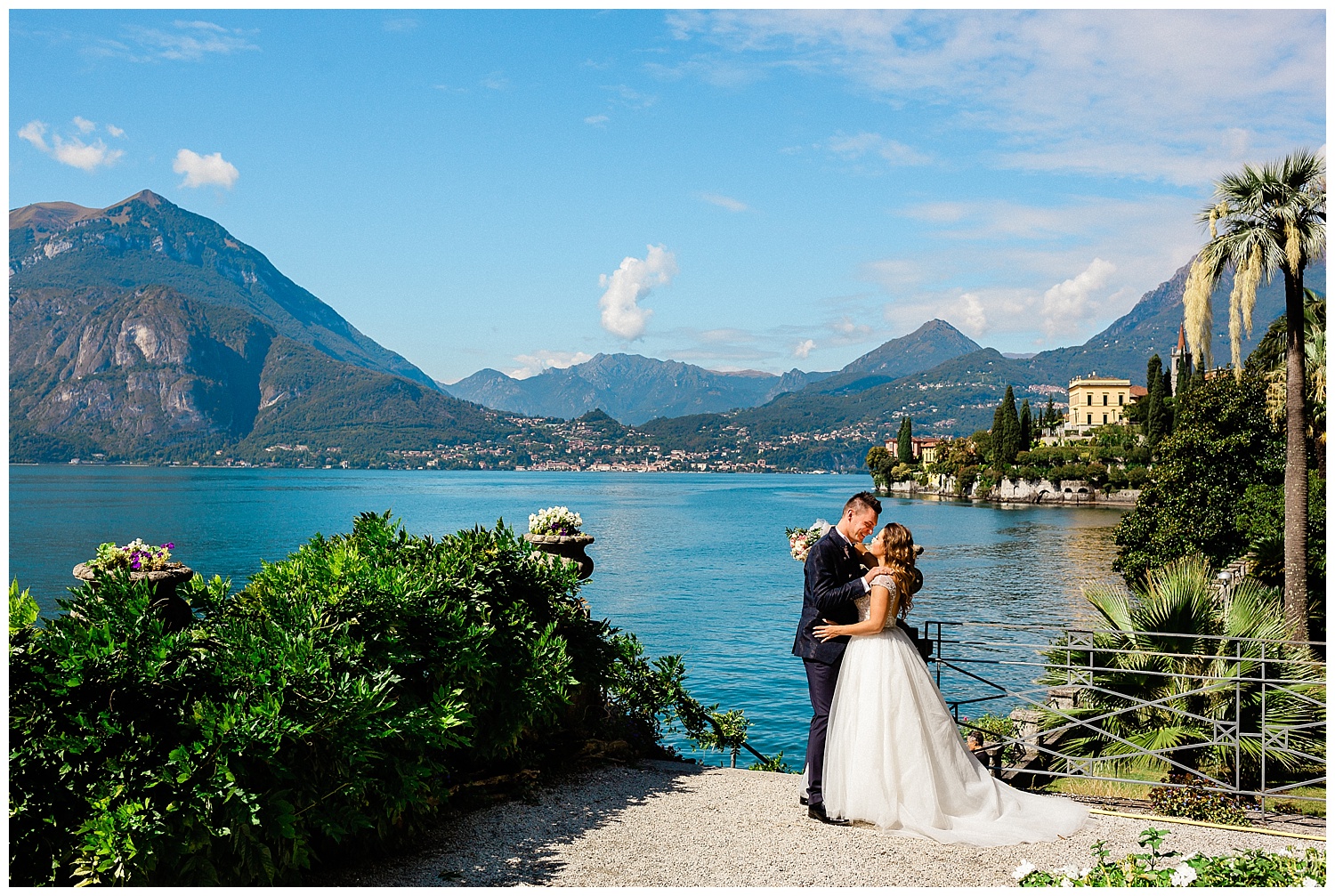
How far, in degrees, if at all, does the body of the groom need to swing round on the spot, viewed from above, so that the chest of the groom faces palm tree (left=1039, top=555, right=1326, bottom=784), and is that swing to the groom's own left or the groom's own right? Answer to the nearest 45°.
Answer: approximately 45° to the groom's own left

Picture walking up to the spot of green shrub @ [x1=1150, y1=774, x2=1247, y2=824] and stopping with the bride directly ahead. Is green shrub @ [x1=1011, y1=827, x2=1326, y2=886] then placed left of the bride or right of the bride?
left

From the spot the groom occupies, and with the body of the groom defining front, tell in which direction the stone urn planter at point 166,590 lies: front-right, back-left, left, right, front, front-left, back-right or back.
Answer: back

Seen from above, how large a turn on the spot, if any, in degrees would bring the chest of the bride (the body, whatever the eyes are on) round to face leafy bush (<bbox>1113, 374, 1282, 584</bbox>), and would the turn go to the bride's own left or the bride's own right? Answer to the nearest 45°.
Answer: approximately 90° to the bride's own right

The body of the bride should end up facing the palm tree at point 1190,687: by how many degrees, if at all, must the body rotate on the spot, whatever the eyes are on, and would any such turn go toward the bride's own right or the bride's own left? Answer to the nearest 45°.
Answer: approximately 135° to the bride's own right

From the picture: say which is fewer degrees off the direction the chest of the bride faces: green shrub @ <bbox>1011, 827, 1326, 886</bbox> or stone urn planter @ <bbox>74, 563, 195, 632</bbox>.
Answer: the stone urn planter

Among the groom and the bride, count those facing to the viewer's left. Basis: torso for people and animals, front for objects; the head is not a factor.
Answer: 1

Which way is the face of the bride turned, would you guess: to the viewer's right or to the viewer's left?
to the viewer's left

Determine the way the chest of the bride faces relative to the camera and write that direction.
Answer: to the viewer's left

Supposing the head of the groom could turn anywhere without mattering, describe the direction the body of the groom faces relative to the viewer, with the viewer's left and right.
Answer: facing to the right of the viewer

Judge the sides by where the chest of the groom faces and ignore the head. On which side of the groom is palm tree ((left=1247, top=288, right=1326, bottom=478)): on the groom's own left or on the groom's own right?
on the groom's own left

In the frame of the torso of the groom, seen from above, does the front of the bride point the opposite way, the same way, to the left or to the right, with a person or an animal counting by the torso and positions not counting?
the opposite way
